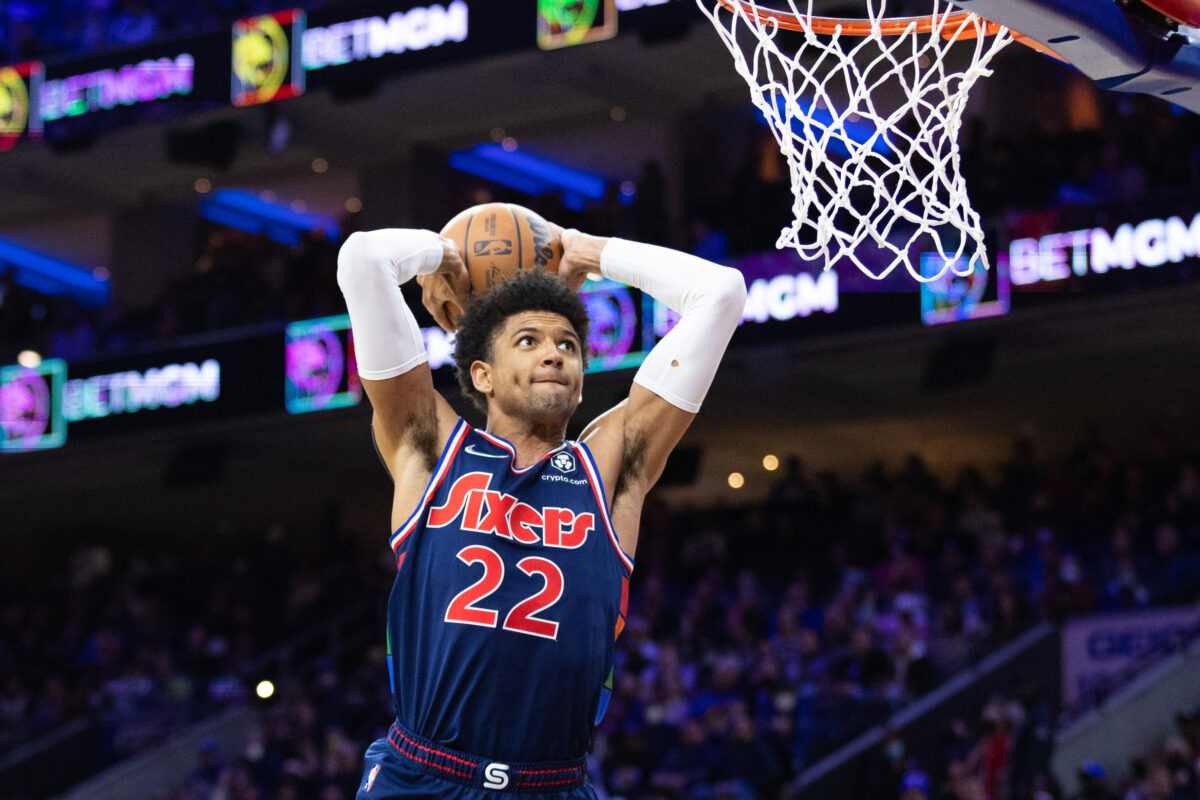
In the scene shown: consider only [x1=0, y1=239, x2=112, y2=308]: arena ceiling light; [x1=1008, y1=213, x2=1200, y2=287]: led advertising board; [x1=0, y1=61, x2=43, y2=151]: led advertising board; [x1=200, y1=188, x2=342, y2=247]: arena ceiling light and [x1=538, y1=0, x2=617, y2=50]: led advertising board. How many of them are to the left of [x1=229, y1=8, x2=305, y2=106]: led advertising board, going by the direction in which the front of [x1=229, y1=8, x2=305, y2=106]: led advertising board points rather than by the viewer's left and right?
2

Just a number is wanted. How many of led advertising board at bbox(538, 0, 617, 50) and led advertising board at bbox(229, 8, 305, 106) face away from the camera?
0

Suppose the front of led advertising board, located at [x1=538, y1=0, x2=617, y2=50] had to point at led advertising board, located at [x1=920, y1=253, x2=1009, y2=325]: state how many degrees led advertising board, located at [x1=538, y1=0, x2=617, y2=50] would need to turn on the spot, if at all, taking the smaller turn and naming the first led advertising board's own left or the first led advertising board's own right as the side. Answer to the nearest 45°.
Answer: approximately 90° to the first led advertising board's own left

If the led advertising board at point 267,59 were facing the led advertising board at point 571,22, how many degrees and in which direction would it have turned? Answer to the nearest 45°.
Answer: approximately 90° to its left

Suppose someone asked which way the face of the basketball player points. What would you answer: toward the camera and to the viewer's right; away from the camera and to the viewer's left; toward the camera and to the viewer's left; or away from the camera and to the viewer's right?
toward the camera and to the viewer's right

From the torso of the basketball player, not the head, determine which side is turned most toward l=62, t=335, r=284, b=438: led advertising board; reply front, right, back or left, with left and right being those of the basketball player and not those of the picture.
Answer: back

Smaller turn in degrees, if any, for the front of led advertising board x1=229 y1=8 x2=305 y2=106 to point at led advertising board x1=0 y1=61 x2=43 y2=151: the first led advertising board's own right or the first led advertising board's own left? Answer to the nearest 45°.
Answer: approximately 90° to the first led advertising board's own right

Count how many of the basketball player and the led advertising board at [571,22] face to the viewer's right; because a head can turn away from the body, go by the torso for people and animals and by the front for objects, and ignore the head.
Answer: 0

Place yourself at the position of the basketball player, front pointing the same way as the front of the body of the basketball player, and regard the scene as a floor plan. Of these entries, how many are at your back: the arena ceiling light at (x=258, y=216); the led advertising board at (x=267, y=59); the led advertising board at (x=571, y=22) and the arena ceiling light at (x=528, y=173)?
4

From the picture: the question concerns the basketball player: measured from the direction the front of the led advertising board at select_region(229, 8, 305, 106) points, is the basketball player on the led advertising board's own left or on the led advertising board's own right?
on the led advertising board's own left

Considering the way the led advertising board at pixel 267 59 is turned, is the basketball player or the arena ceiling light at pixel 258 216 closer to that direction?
the basketball player

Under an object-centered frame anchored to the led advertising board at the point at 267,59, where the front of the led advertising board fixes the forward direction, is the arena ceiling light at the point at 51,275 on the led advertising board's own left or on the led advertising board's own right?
on the led advertising board's own right

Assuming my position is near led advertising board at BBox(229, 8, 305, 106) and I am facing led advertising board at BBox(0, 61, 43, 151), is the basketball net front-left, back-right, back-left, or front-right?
back-left

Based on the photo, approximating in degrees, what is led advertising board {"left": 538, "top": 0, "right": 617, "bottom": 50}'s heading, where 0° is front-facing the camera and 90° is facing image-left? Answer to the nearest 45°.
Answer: approximately 45°
